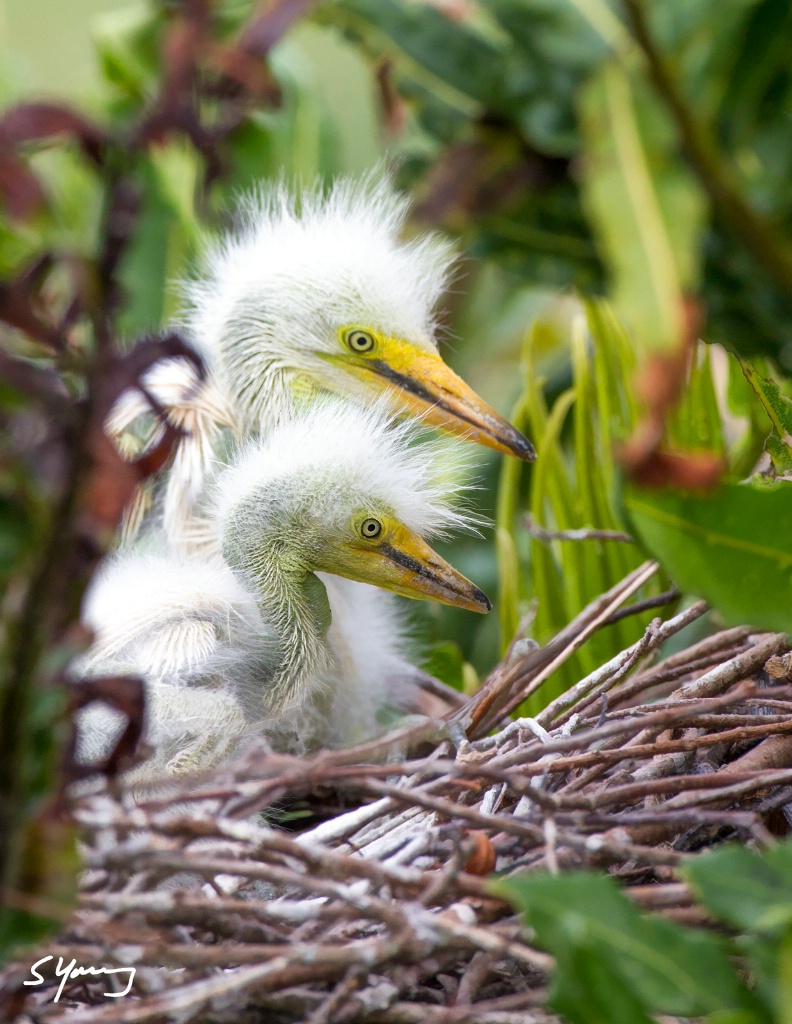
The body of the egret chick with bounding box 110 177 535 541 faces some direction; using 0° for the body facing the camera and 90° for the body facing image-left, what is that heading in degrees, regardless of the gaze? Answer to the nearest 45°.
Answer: approximately 270°
